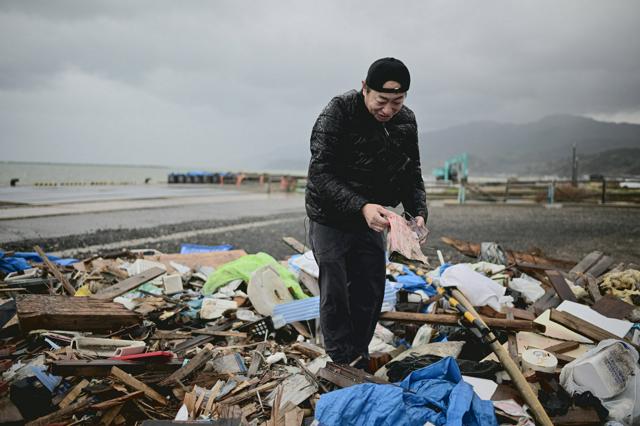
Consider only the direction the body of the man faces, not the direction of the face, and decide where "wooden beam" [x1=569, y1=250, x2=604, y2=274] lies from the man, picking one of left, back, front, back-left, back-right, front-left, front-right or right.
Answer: left

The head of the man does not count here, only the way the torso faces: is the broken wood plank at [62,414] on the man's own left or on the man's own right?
on the man's own right

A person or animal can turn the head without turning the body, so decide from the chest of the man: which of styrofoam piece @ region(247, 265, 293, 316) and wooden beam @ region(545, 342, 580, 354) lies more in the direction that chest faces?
the wooden beam

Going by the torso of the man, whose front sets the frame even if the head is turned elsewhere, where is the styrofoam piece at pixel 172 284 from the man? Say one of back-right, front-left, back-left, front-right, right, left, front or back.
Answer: back

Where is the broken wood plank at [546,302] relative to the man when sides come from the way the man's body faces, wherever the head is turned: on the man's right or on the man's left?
on the man's left

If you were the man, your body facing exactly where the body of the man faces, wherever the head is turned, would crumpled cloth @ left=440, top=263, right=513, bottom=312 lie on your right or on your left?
on your left

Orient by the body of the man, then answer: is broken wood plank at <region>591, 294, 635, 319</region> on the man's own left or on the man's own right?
on the man's own left

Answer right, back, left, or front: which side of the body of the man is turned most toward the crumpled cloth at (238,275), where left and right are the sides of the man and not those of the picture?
back

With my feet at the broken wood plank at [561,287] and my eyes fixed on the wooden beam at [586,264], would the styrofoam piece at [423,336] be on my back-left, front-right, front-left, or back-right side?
back-left

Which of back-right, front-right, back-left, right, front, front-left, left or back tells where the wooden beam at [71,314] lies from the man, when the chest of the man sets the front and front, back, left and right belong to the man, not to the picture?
back-right

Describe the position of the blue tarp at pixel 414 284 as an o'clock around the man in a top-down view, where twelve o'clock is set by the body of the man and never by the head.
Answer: The blue tarp is roughly at 8 o'clock from the man.

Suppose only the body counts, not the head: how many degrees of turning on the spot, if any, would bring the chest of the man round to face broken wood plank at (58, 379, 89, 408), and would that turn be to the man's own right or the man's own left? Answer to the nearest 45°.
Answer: approximately 135° to the man's own right

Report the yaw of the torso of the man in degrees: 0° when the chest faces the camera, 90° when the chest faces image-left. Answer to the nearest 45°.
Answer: approximately 315°
